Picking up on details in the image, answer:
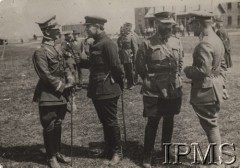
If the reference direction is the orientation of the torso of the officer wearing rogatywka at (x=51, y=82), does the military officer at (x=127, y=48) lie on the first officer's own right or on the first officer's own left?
on the first officer's own left

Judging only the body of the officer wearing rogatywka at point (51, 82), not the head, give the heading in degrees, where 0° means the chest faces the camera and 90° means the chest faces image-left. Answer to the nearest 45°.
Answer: approximately 315°

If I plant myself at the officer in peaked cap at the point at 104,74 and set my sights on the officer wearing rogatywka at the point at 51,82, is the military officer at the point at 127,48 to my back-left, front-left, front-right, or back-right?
back-right

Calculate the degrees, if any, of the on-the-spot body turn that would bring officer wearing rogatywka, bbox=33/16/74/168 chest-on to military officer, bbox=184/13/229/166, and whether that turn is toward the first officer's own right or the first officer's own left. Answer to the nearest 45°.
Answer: approximately 45° to the first officer's own left

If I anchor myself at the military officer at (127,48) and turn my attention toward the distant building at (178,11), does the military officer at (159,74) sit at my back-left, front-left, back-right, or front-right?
back-right

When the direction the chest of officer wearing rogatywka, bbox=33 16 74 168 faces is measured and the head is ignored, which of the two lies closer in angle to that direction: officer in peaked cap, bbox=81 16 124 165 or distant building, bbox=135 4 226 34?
the officer in peaked cap

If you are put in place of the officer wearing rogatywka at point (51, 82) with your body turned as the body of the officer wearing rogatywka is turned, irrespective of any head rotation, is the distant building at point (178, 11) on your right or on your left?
on your left

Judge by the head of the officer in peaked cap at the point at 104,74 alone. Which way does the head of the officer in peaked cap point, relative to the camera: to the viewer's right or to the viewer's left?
to the viewer's left
